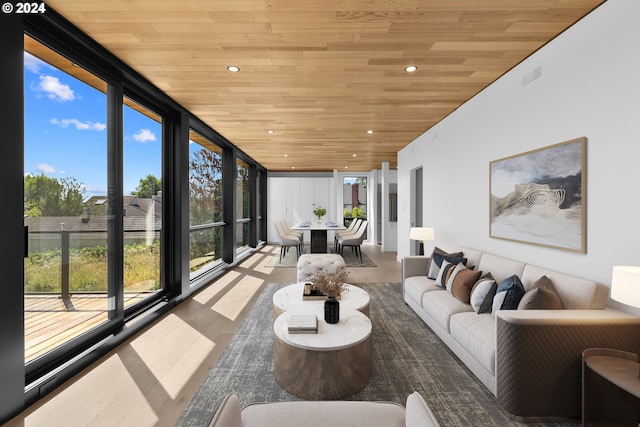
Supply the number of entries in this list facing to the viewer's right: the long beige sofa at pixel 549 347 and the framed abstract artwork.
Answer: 0

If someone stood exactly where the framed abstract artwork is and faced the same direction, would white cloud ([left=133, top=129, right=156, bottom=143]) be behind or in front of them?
in front

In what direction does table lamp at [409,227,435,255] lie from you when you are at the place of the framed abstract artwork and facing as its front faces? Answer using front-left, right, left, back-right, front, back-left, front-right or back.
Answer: right

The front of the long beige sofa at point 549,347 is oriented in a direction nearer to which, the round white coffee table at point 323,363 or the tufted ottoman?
the round white coffee table

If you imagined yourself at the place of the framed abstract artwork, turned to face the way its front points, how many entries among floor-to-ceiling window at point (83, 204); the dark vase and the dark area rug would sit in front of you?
3

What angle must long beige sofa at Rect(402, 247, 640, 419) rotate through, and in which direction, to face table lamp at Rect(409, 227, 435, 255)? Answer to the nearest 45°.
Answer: approximately 90° to its right

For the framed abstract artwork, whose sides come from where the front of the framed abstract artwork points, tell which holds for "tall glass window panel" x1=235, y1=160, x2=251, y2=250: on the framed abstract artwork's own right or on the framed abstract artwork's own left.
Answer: on the framed abstract artwork's own right

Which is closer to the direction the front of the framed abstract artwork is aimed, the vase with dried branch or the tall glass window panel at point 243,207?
the vase with dried branch

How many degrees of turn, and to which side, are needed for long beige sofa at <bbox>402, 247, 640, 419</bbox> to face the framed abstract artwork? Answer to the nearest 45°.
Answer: approximately 135° to its right

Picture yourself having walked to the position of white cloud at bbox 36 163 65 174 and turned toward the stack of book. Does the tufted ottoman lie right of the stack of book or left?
left

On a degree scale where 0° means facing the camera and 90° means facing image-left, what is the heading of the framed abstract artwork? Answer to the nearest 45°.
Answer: approximately 45°

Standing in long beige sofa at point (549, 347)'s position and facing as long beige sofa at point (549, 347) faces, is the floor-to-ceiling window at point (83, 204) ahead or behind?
ahead

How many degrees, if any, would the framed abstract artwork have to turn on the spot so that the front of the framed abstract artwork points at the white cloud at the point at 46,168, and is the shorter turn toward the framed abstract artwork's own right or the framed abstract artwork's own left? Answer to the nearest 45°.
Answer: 0° — it already faces it

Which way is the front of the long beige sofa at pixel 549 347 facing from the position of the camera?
facing the viewer and to the left of the viewer
